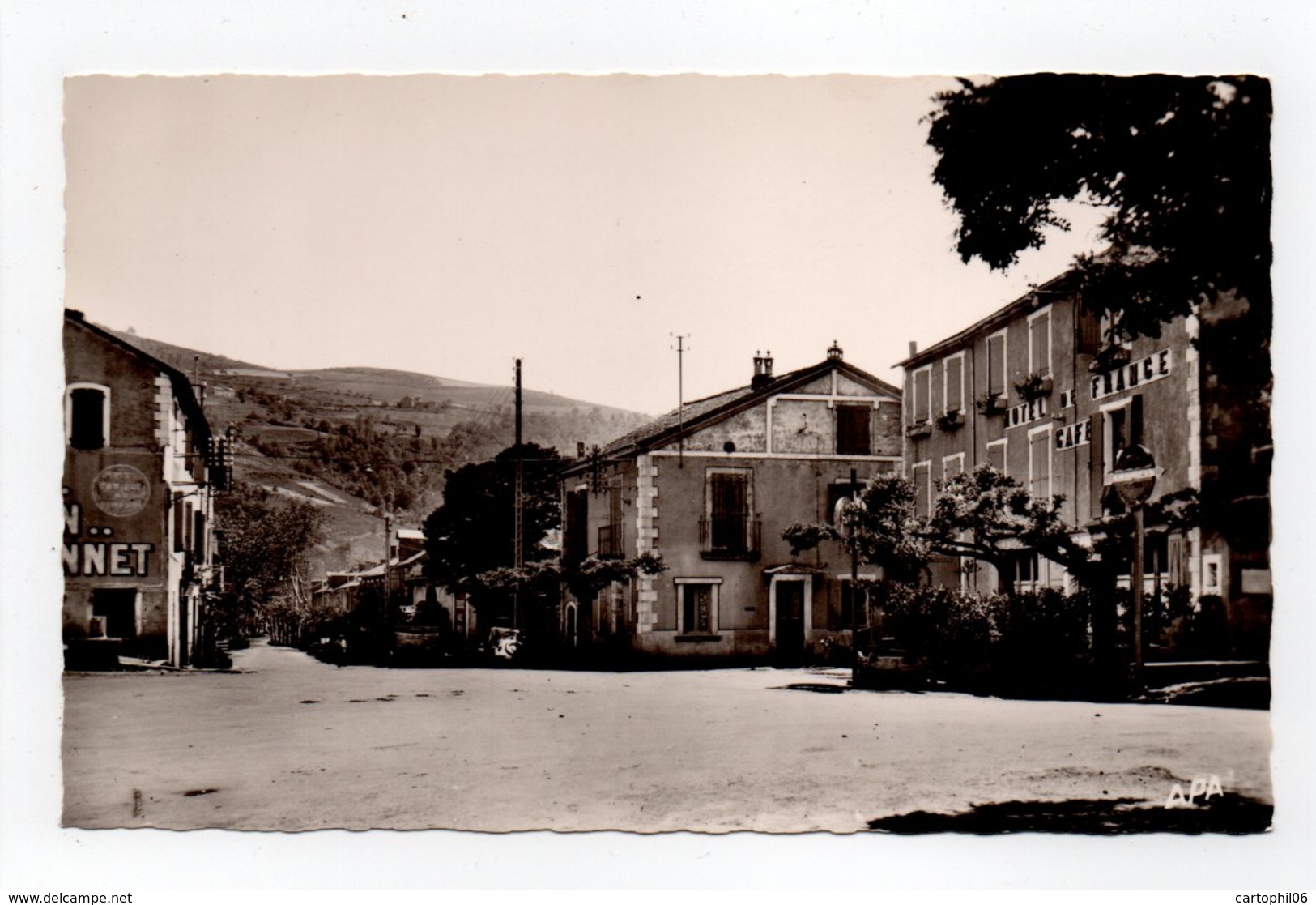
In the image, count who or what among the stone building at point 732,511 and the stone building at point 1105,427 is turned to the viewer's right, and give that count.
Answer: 0

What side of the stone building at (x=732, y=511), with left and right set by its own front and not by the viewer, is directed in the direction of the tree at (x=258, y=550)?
right

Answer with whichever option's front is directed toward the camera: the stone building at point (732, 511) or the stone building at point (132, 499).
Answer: the stone building at point (732, 511)

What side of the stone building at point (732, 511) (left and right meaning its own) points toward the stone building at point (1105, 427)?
left

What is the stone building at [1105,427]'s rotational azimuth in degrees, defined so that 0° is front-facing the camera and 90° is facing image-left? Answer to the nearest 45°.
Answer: approximately 45°

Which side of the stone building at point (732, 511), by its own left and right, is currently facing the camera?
front

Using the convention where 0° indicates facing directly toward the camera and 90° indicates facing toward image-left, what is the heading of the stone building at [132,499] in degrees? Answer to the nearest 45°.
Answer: approximately 270°

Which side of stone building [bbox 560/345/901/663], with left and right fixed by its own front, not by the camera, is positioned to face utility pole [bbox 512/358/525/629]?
right
